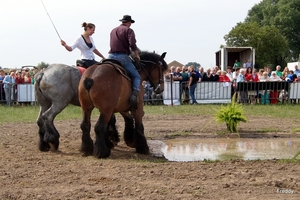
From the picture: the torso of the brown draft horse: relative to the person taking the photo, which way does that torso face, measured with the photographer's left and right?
facing away from the viewer and to the right of the viewer

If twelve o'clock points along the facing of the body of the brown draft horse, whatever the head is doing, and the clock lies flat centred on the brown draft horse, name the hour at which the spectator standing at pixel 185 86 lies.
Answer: The spectator standing is roughly at 11 o'clock from the brown draft horse.

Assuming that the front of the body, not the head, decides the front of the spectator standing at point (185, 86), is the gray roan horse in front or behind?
in front

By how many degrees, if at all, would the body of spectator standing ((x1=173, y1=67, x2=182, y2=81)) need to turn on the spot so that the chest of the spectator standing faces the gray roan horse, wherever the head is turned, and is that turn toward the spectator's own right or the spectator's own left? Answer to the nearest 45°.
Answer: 0° — they already face it

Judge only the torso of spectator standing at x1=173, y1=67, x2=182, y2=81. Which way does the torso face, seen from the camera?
toward the camera

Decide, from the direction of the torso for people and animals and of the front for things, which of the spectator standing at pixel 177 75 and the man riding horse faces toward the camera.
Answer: the spectator standing

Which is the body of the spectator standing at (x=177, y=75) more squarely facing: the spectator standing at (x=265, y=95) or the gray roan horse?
the gray roan horse

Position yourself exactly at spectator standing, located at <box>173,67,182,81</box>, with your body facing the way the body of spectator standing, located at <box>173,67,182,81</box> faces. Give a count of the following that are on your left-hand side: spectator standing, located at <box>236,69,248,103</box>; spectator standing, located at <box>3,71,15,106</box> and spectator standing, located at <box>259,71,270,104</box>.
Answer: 2

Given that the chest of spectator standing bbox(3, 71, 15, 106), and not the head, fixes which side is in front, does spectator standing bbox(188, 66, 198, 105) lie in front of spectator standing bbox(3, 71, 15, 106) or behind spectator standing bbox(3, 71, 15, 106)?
in front

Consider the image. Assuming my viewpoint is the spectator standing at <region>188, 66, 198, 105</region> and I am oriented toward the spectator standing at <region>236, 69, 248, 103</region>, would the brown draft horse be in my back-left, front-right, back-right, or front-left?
back-right

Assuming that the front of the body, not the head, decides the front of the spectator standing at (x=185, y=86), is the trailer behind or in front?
behind

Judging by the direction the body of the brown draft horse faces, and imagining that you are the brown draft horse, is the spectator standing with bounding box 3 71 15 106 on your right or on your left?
on your left

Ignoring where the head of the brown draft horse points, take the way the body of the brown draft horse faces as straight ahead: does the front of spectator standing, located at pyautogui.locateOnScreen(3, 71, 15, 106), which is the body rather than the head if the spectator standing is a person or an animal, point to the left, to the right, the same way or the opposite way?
to the right

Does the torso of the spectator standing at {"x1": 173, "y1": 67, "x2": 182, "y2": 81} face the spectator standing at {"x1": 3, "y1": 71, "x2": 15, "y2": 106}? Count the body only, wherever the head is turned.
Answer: no

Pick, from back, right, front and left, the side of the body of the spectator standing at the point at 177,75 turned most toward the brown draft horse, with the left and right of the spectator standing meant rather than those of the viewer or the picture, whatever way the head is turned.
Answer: front

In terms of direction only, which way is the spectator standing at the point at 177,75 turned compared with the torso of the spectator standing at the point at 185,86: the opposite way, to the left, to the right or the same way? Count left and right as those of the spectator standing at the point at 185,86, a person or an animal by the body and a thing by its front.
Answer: the same way

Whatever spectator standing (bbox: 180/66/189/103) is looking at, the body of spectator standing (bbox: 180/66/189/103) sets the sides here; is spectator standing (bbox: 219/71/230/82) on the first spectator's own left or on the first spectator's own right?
on the first spectator's own left

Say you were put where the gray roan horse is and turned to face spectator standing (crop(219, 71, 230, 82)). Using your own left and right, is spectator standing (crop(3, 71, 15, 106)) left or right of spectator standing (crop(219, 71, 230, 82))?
left

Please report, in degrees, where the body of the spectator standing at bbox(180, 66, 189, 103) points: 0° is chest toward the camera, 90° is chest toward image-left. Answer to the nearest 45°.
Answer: approximately 0°
